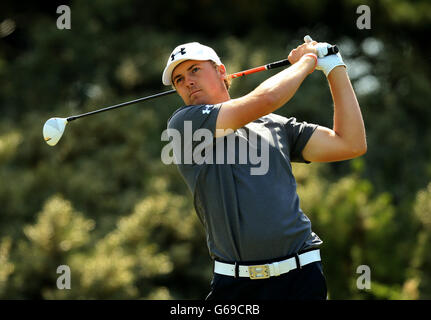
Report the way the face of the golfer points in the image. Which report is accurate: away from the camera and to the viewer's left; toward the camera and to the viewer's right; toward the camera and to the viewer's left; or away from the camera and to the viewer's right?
toward the camera and to the viewer's left

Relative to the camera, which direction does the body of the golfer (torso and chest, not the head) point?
toward the camera
